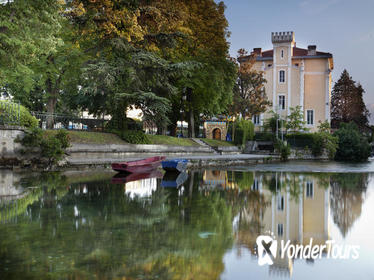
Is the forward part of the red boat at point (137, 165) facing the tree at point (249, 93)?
no
